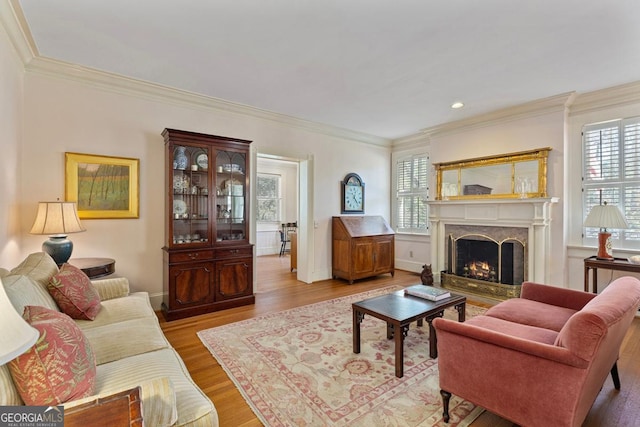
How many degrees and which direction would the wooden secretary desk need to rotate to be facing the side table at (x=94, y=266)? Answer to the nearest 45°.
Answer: approximately 90° to its right

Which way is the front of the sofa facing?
to the viewer's right

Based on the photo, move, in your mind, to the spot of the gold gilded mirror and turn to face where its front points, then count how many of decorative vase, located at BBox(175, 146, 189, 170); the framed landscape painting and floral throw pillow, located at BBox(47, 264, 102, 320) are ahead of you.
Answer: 3

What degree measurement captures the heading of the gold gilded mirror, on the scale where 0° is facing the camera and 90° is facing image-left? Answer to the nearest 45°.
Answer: approximately 45°

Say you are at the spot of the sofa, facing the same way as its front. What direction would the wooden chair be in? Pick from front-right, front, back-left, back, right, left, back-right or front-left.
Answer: front-left

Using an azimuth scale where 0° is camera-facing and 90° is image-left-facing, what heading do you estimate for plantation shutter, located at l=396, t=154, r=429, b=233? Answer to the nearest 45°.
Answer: approximately 45°

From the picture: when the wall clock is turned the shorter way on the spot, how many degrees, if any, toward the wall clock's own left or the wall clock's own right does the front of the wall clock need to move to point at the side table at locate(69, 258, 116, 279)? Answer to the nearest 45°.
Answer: approximately 90° to the wall clock's own right

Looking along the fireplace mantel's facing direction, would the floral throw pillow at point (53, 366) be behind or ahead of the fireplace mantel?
ahead

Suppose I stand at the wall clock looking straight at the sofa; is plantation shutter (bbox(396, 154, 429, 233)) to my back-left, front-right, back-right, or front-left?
back-left

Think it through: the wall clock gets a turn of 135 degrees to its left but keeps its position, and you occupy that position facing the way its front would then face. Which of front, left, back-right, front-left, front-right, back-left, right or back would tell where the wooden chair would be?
front-left

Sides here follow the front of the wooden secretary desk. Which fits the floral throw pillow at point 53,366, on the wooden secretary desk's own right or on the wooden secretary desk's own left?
on the wooden secretary desk's own right

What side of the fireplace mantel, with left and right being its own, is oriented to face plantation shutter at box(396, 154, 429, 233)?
right

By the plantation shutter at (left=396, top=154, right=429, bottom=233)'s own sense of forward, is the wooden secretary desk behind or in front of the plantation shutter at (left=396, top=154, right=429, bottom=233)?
in front

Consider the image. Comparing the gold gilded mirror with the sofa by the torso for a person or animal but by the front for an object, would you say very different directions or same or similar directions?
very different directions
